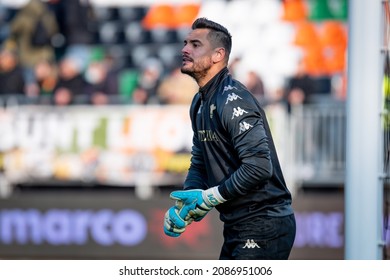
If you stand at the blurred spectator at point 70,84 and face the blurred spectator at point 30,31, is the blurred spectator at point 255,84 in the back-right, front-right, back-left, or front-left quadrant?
back-right

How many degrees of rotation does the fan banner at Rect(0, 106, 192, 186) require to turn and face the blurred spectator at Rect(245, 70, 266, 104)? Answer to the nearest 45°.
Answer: approximately 90° to its left

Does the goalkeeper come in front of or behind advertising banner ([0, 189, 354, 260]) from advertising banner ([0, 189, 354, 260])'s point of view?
in front

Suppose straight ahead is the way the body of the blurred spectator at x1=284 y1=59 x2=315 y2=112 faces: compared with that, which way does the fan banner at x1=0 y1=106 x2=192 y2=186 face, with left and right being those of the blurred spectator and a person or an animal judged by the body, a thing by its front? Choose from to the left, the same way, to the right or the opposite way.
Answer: the same way

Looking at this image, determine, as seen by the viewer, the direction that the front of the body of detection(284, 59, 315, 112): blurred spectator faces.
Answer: toward the camera

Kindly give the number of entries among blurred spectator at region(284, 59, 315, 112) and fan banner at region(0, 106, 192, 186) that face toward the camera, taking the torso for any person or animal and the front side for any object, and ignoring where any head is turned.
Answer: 2

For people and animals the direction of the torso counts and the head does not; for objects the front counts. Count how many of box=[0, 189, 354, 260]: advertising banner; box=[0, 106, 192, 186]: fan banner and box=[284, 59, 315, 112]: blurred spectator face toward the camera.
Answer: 3

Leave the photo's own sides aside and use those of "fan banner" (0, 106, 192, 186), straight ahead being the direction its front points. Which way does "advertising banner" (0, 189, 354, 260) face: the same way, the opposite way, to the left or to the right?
the same way

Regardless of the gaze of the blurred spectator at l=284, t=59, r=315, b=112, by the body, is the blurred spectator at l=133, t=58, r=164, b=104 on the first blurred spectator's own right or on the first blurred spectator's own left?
on the first blurred spectator's own right

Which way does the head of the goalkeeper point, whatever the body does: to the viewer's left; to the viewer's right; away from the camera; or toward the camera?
to the viewer's left

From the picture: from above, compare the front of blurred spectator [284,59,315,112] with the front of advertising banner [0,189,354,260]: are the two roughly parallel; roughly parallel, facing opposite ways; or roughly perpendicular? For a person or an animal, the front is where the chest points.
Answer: roughly parallel

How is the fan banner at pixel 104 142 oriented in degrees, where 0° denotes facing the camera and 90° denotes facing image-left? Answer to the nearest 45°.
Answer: approximately 0°

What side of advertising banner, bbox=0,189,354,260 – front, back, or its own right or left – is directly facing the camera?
front

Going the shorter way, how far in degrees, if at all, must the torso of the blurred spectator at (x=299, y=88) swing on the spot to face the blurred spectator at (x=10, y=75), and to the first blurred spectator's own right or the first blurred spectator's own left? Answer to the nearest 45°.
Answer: approximately 90° to the first blurred spectator's own right
